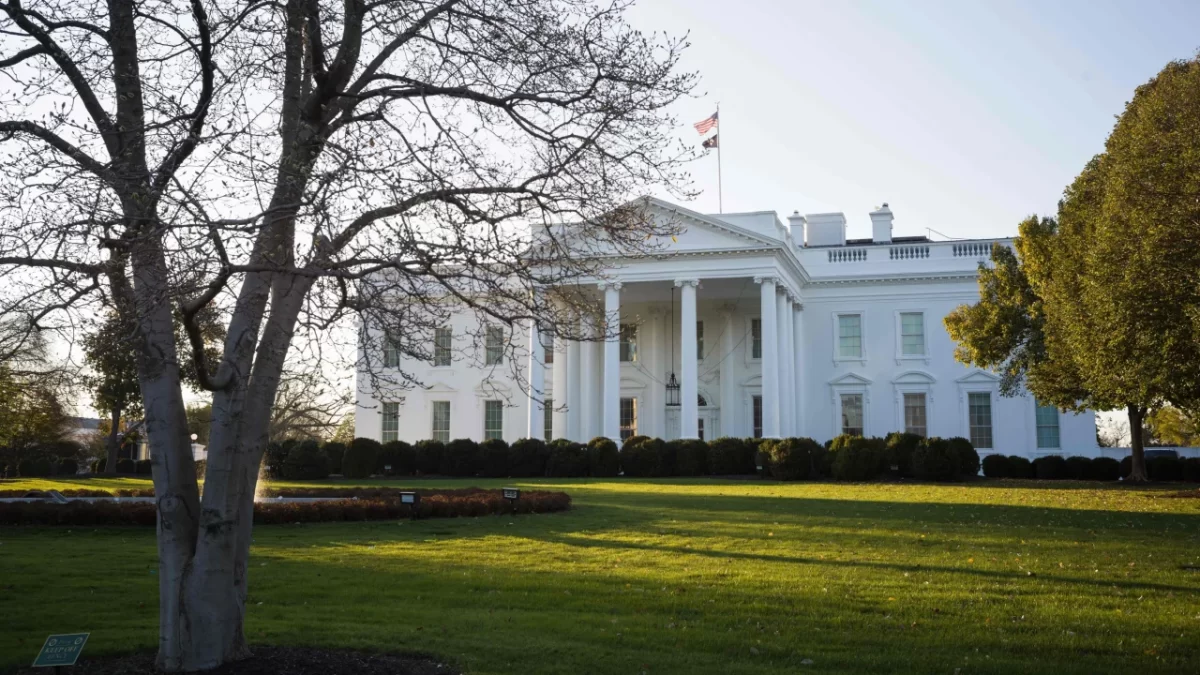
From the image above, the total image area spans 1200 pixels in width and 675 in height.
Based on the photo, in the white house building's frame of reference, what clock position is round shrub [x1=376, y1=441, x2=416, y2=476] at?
The round shrub is roughly at 2 o'clock from the white house building.

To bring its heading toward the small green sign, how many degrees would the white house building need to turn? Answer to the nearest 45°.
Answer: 0° — it already faces it

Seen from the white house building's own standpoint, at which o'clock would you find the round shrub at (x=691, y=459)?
The round shrub is roughly at 1 o'clock from the white house building.

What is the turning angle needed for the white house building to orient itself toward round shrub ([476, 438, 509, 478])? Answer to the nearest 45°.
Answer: approximately 45° to its right

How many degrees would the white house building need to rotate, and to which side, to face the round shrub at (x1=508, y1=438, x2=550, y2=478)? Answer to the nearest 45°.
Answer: approximately 45° to its right

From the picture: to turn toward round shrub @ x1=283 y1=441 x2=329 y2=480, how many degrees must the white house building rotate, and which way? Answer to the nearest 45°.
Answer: approximately 45° to its right

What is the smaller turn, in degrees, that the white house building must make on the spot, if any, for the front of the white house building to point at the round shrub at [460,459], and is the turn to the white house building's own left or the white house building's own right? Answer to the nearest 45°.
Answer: approximately 45° to the white house building's own right

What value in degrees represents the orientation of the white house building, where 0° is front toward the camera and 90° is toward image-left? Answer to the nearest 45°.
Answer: approximately 0°
